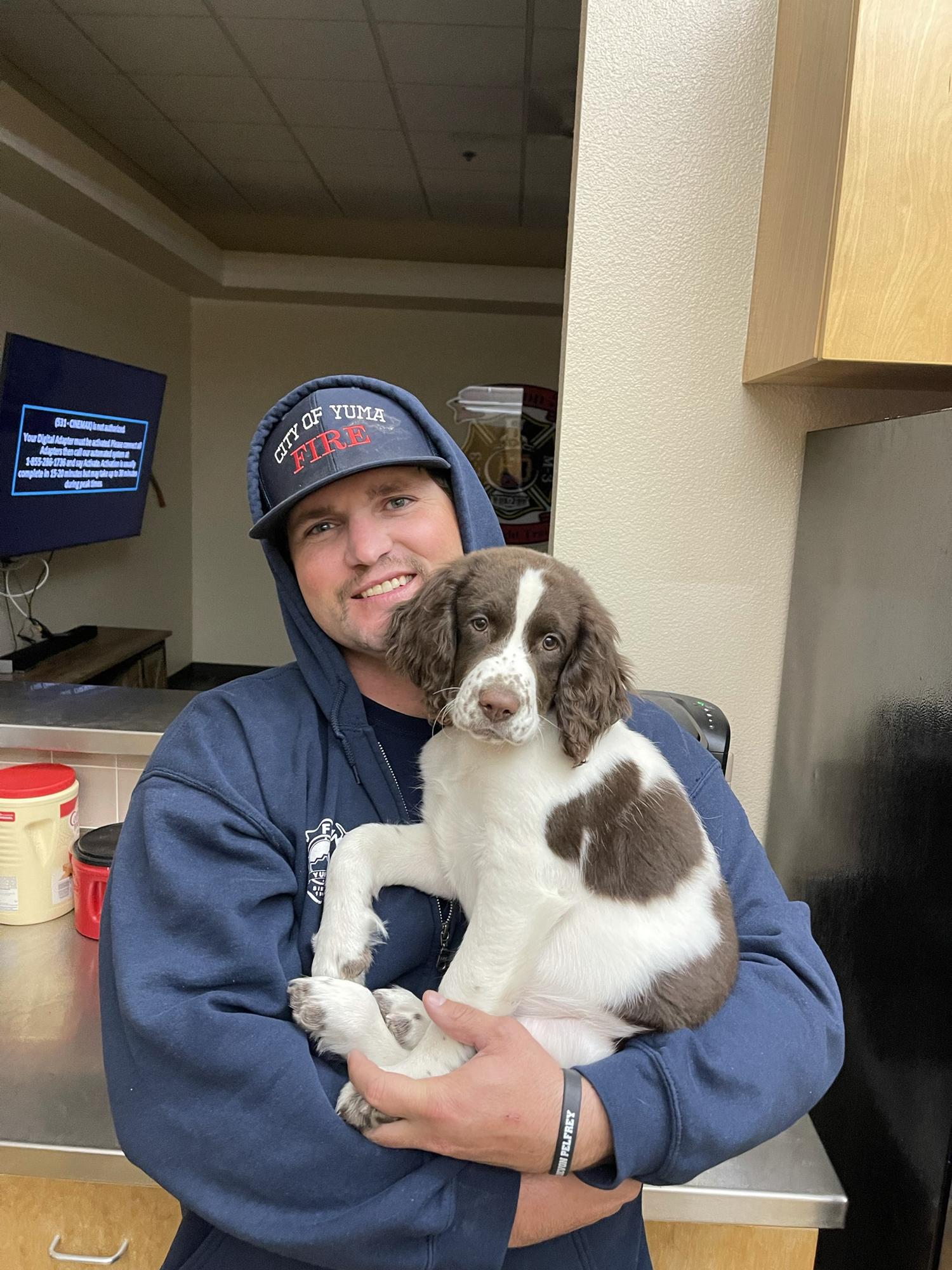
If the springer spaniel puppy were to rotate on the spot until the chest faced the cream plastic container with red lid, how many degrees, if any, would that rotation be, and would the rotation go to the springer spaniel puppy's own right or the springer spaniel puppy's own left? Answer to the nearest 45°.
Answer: approximately 90° to the springer spaniel puppy's own right

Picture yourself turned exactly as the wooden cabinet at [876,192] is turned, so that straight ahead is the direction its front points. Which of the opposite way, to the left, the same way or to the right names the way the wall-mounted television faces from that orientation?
to the left

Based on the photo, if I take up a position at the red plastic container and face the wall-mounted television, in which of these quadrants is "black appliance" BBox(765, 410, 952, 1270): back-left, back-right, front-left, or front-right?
back-right

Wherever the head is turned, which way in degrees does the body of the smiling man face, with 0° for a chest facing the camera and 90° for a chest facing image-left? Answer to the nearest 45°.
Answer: approximately 0°

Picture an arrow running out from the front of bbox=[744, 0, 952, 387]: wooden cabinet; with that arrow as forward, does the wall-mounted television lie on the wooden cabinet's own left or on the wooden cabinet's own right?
on the wooden cabinet's own right

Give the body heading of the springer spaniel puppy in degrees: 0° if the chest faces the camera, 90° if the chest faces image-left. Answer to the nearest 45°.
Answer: approximately 45°

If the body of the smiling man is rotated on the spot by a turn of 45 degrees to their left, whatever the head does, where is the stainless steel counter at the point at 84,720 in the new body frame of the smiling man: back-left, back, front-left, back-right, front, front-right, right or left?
back
